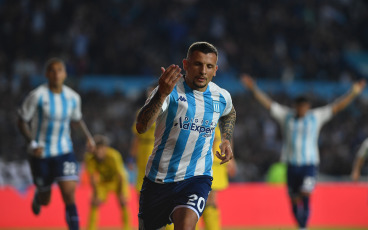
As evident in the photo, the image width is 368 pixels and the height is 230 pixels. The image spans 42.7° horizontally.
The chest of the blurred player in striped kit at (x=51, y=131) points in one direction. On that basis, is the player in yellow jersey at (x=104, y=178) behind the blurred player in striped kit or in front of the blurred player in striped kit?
behind

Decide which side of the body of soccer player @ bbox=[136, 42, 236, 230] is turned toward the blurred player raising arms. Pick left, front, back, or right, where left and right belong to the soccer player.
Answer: back

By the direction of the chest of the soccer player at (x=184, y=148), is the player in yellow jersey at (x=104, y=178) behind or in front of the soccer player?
behind

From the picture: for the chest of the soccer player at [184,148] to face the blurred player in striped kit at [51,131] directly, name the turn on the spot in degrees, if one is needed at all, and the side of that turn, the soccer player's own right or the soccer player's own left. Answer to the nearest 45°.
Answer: approximately 180°

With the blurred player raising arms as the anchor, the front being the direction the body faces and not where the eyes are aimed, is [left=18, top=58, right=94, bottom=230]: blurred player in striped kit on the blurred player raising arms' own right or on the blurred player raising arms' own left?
on the blurred player raising arms' own right

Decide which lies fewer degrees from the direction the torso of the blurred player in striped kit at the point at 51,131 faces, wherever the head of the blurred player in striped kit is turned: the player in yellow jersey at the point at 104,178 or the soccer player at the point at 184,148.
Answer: the soccer player

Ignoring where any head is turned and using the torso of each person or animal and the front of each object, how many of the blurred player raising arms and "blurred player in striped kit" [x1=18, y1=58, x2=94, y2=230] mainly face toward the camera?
2

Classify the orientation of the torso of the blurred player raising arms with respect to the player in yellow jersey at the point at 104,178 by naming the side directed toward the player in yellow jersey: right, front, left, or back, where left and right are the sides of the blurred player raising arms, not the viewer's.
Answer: right

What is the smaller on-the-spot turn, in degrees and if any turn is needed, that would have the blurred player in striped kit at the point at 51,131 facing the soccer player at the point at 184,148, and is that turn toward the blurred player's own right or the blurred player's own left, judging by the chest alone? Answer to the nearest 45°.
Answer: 0° — they already face them
